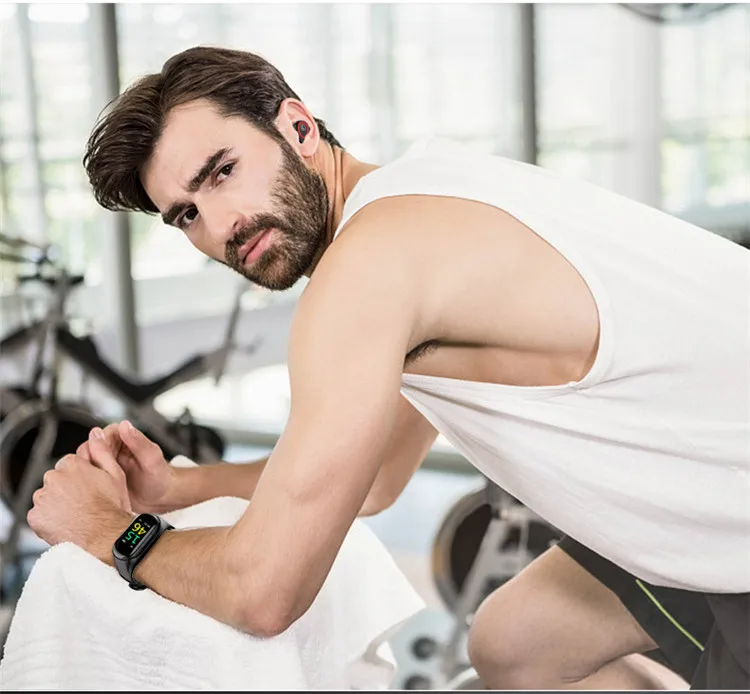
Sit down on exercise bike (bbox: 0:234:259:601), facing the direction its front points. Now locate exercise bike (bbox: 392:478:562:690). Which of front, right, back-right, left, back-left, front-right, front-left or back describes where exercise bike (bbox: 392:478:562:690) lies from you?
back-left

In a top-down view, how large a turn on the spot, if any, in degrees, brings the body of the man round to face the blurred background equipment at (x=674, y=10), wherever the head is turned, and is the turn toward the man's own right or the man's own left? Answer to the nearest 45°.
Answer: approximately 90° to the man's own right

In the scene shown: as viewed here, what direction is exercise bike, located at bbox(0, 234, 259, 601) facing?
to the viewer's left

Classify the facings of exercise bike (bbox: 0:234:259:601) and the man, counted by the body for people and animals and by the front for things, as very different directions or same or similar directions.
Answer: same or similar directions

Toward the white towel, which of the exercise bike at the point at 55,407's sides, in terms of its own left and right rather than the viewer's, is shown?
left

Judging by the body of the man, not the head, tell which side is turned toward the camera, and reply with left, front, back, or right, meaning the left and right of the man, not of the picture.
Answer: left

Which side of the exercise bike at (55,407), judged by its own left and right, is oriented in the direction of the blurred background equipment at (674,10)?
back

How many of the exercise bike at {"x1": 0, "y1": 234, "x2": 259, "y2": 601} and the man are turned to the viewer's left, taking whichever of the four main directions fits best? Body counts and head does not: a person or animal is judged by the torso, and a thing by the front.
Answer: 2

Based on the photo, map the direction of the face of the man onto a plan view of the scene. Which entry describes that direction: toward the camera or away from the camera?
toward the camera

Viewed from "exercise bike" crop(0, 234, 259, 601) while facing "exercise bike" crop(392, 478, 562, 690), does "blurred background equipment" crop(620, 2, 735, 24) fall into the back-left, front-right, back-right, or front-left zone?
front-left
